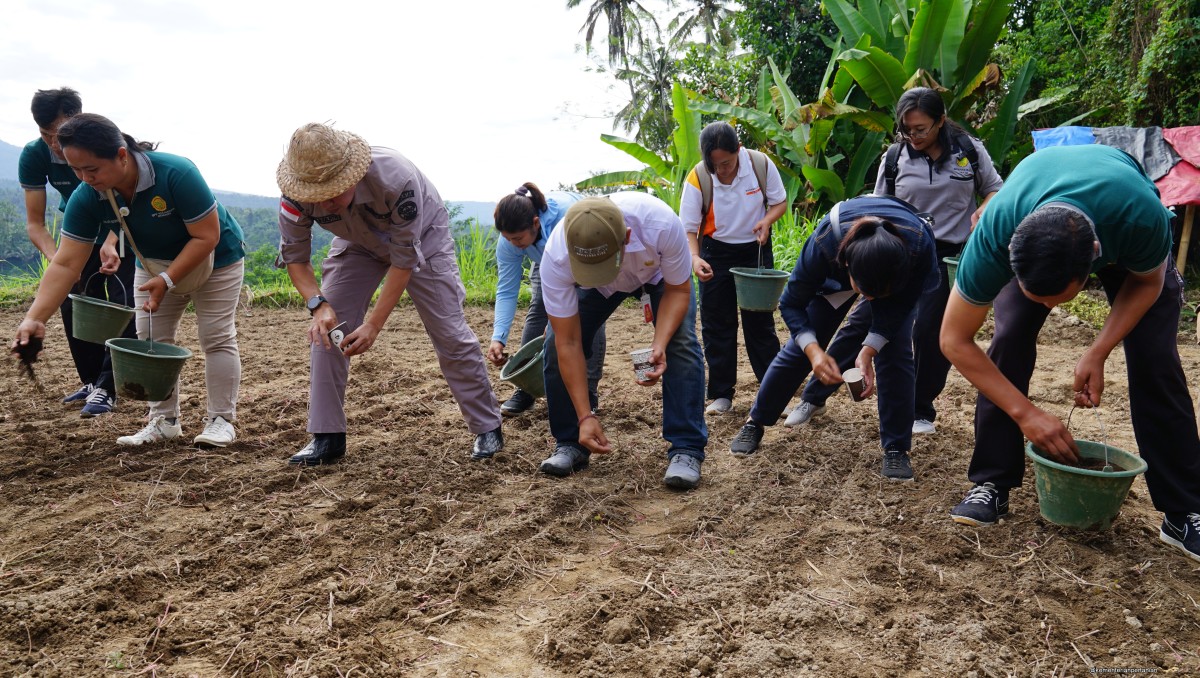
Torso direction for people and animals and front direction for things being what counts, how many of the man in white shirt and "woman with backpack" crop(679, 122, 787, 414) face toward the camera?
2

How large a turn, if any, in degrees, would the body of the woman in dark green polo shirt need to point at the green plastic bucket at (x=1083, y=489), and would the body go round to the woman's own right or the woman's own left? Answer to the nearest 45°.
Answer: approximately 90° to the woman's own left

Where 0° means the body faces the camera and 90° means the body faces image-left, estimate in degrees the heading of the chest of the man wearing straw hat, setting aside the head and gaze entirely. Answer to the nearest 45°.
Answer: approximately 45°

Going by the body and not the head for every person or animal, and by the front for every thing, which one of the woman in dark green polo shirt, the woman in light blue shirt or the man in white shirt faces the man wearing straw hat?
the woman in light blue shirt

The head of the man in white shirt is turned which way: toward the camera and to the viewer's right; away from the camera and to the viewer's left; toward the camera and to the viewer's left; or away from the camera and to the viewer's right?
toward the camera and to the viewer's left

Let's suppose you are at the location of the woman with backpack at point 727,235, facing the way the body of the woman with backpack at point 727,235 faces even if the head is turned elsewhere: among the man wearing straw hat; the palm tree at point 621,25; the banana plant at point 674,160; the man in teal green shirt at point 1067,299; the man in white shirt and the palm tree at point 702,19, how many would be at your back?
3

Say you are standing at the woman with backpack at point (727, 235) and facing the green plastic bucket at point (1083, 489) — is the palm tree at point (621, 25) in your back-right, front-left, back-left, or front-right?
back-left

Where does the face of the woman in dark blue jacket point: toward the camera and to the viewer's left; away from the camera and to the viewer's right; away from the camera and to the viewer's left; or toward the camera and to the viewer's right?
toward the camera and to the viewer's left

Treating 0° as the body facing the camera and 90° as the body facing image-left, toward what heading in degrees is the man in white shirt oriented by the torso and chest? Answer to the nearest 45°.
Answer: approximately 0°

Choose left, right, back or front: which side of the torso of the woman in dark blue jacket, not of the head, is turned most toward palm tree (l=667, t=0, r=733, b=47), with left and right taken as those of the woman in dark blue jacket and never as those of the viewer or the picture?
back

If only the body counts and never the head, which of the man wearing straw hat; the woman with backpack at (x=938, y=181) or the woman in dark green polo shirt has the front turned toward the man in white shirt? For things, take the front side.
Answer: the woman with backpack
